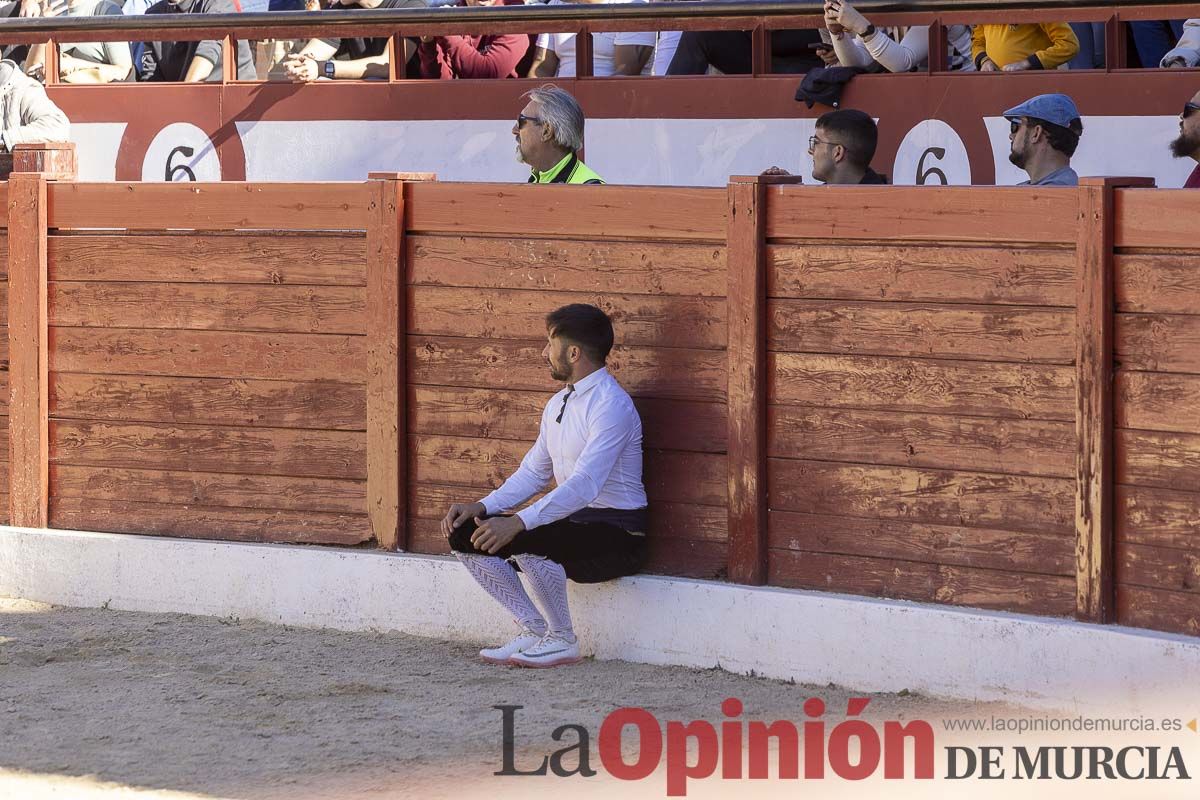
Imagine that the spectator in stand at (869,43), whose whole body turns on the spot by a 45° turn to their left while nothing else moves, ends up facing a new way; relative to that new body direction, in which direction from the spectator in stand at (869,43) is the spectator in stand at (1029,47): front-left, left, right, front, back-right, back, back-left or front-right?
left

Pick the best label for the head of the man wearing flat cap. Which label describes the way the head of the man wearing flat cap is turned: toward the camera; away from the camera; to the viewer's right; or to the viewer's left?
to the viewer's left

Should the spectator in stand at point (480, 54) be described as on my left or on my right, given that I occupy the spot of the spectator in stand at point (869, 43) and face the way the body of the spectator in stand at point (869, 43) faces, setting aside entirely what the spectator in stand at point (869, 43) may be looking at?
on my right

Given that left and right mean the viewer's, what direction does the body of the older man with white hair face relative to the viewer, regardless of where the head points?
facing to the left of the viewer

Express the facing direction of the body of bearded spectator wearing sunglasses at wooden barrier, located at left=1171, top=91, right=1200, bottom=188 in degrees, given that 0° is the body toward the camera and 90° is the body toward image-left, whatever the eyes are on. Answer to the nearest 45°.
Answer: approximately 90°

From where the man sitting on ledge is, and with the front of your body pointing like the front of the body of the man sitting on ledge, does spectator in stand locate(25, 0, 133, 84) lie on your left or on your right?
on your right

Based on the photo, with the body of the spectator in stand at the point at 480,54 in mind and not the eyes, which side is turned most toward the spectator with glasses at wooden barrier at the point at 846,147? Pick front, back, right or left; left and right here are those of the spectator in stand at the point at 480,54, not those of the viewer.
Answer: left

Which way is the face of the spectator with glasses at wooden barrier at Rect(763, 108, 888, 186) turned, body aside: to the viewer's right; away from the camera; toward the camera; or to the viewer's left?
to the viewer's left

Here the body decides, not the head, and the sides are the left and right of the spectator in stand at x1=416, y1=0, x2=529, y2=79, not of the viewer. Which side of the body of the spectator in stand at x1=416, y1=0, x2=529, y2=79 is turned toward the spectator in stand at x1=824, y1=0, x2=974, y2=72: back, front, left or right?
left
